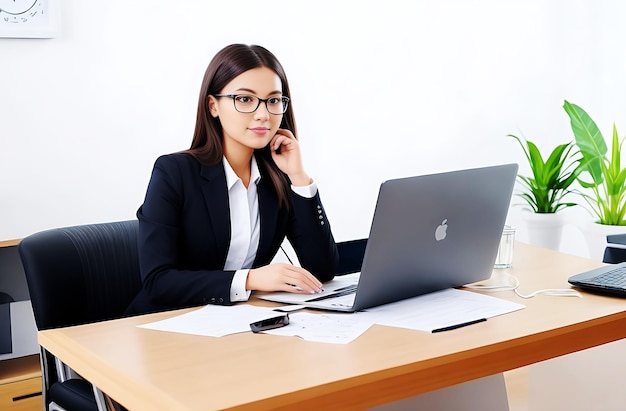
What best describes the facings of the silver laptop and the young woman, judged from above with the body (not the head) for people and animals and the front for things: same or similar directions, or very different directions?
very different directions

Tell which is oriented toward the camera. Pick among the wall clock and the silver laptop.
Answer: the wall clock

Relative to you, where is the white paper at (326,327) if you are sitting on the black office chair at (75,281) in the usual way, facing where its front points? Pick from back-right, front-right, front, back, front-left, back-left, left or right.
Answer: front

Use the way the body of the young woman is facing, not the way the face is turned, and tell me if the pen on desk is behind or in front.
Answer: in front

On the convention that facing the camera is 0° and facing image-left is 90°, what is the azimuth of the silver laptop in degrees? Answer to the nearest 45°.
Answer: approximately 135°

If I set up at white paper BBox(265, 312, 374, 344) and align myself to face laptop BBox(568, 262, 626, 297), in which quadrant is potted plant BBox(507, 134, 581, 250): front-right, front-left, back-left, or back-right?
front-left

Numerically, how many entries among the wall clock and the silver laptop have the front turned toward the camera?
1

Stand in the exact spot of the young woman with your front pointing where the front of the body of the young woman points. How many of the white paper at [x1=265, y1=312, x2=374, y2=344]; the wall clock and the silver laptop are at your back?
1

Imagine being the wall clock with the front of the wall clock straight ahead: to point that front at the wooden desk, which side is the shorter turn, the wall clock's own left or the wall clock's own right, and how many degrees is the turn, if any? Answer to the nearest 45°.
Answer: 0° — it already faces it

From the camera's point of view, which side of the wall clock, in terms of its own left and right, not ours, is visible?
front

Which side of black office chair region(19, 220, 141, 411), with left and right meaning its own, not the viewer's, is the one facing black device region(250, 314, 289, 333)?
front

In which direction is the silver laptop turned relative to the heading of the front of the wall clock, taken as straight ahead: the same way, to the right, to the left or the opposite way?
the opposite way

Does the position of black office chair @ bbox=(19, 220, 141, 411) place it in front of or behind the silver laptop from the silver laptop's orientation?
in front

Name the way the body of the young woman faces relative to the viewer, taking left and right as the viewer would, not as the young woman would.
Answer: facing the viewer and to the right of the viewer

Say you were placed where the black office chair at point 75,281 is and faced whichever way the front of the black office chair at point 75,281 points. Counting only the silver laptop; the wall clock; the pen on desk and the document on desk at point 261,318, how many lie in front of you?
3
